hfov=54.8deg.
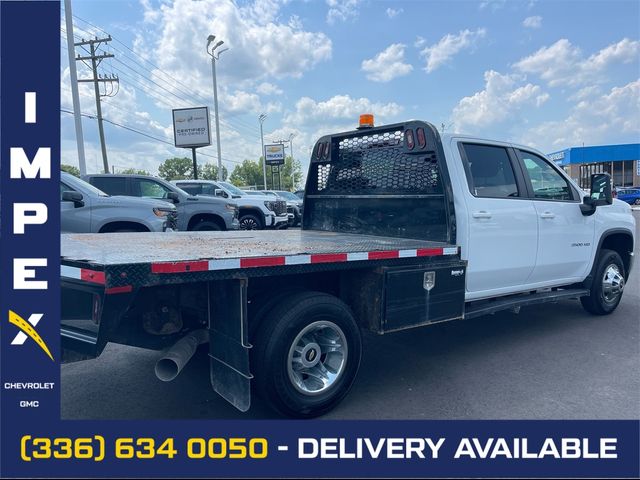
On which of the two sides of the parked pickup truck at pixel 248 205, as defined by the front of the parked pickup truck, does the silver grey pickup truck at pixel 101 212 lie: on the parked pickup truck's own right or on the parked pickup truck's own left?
on the parked pickup truck's own right

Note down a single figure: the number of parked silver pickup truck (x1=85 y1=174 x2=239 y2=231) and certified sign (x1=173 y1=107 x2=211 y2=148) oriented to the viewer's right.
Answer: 1

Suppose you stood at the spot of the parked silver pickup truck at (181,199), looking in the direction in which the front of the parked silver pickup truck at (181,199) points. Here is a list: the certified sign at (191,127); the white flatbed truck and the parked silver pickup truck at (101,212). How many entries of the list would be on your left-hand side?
1

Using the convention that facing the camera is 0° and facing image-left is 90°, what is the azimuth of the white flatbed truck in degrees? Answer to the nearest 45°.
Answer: approximately 225°

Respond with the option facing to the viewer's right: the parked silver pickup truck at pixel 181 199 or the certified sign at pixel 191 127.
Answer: the parked silver pickup truck

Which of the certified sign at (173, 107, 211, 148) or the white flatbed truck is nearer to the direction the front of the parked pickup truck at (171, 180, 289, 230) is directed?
the white flatbed truck

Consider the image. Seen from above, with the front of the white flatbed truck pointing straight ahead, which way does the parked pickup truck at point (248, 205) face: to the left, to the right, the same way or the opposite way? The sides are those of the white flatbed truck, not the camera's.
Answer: to the right

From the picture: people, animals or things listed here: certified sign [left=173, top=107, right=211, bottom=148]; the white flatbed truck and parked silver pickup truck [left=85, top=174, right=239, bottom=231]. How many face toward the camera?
1

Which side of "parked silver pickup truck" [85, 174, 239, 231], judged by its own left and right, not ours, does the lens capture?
right

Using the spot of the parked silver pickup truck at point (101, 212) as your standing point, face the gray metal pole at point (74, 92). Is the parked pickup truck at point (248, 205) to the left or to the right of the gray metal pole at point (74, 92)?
right

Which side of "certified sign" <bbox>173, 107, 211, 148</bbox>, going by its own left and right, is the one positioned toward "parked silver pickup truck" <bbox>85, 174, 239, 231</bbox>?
front
